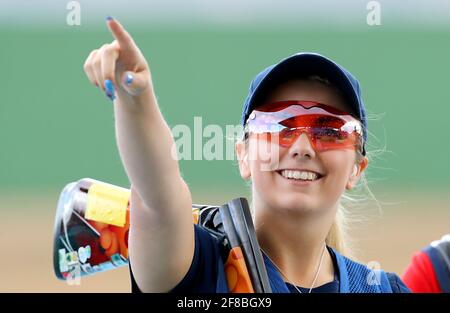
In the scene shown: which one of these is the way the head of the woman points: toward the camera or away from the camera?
toward the camera

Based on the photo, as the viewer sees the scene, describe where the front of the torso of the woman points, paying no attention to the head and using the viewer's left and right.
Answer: facing the viewer
